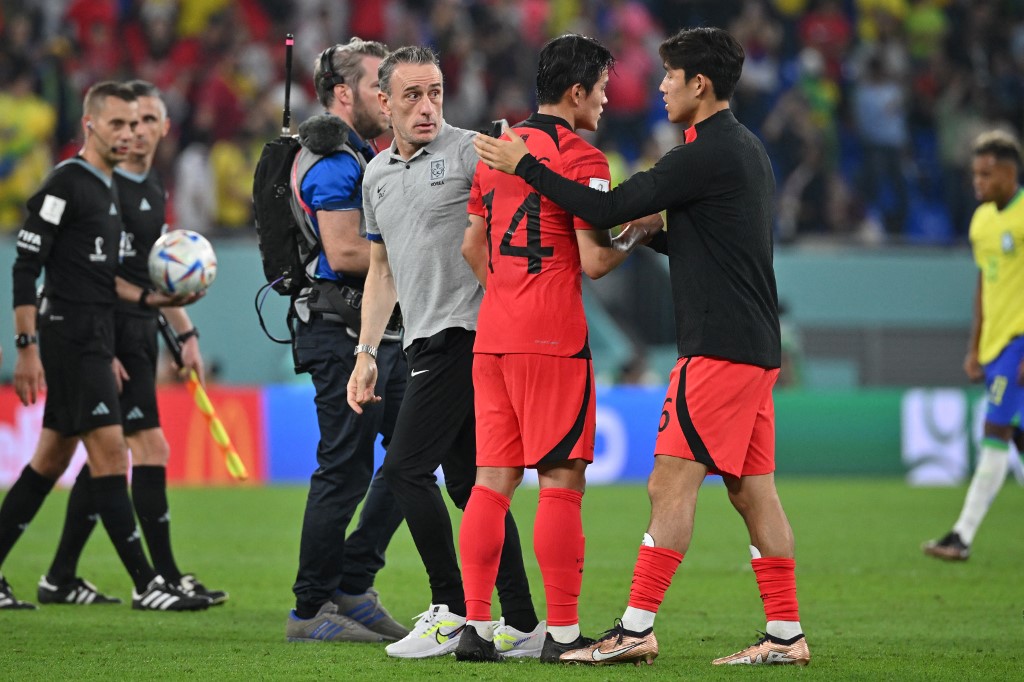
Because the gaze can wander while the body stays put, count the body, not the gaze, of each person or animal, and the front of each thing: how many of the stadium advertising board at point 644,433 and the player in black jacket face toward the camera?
1

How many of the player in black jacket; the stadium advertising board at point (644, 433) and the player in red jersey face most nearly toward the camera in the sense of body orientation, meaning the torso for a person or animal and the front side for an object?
1

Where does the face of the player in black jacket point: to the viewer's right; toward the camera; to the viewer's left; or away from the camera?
to the viewer's left

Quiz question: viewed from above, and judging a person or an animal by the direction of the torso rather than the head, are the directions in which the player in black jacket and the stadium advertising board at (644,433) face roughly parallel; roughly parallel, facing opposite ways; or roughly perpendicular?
roughly perpendicular

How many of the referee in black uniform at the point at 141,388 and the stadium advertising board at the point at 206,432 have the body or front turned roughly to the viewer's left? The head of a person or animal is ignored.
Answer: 0

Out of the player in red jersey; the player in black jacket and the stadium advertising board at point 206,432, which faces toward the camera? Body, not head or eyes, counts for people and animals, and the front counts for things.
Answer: the stadium advertising board

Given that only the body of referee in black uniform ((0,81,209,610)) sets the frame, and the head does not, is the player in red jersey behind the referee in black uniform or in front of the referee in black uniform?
in front

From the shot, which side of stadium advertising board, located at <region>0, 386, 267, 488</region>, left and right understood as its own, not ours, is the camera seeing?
front

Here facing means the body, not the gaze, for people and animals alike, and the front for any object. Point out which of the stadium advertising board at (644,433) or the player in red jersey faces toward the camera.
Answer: the stadium advertising board

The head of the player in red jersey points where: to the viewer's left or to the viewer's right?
to the viewer's right

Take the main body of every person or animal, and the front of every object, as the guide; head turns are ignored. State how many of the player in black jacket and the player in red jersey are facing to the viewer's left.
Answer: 1

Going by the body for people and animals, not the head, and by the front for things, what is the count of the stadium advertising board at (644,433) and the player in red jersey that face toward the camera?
1

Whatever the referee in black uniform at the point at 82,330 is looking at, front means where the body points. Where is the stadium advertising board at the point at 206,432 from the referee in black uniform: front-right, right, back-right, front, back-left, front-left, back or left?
back-left

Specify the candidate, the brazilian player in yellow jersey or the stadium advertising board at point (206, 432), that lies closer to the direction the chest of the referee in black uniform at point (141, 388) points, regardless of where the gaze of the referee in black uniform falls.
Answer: the brazilian player in yellow jersey

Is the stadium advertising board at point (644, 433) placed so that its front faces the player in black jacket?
yes

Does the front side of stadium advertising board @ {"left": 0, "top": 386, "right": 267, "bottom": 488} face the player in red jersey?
yes

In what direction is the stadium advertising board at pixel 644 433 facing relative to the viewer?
toward the camera

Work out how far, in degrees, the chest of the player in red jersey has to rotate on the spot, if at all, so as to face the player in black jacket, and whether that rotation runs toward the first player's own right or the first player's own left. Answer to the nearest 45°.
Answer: approximately 45° to the first player's own right

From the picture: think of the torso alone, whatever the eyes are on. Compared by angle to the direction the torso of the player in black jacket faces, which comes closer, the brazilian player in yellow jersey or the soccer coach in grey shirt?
the soccer coach in grey shirt

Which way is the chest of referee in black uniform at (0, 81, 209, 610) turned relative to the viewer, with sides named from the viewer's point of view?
facing the viewer and to the right of the viewer

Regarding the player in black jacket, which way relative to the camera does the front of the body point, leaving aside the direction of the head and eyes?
to the viewer's left

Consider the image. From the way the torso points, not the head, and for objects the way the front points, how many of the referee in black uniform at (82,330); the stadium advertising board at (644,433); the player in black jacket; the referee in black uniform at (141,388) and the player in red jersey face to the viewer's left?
1
